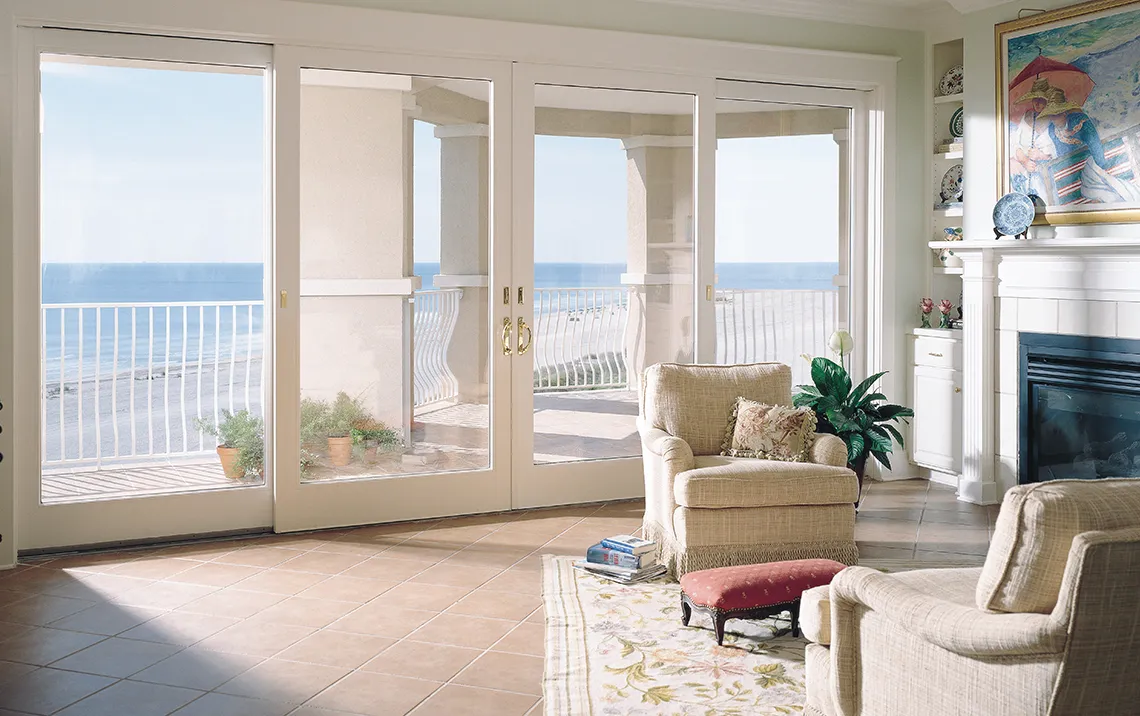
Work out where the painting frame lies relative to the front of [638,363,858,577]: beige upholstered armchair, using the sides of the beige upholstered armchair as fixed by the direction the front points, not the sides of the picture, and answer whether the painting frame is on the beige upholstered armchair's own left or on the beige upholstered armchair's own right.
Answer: on the beige upholstered armchair's own left

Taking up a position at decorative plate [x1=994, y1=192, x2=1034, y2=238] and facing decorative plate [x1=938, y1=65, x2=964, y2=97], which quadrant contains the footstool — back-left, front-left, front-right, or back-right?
back-left

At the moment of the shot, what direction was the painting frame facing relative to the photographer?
facing the viewer and to the left of the viewer

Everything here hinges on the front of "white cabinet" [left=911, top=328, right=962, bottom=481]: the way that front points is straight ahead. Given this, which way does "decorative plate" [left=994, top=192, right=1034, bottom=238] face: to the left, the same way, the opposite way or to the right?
the same way

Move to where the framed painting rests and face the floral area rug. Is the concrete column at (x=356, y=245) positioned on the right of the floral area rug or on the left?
right

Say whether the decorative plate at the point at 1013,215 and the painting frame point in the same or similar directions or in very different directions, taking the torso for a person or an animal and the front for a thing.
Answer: same or similar directions

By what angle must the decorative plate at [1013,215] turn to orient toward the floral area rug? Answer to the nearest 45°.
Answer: approximately 45° to its left

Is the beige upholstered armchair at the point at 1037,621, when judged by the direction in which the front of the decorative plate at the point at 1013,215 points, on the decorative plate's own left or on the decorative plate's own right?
on the decorative plate's own left

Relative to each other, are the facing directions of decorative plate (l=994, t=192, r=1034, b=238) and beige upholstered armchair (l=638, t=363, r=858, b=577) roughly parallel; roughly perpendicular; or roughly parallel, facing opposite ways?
roughly perpendicular

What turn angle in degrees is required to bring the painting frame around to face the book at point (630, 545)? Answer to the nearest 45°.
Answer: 0° — it already faces it

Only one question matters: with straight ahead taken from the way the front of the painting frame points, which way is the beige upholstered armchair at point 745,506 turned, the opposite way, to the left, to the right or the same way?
to the left

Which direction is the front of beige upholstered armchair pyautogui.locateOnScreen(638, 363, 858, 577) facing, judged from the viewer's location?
facing the viewer and to the right of the viewer

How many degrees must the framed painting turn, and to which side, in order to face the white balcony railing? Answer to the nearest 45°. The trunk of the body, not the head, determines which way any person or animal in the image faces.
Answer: approximately 45° to its right

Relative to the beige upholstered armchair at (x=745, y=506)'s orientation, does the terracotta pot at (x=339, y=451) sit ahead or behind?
behind
